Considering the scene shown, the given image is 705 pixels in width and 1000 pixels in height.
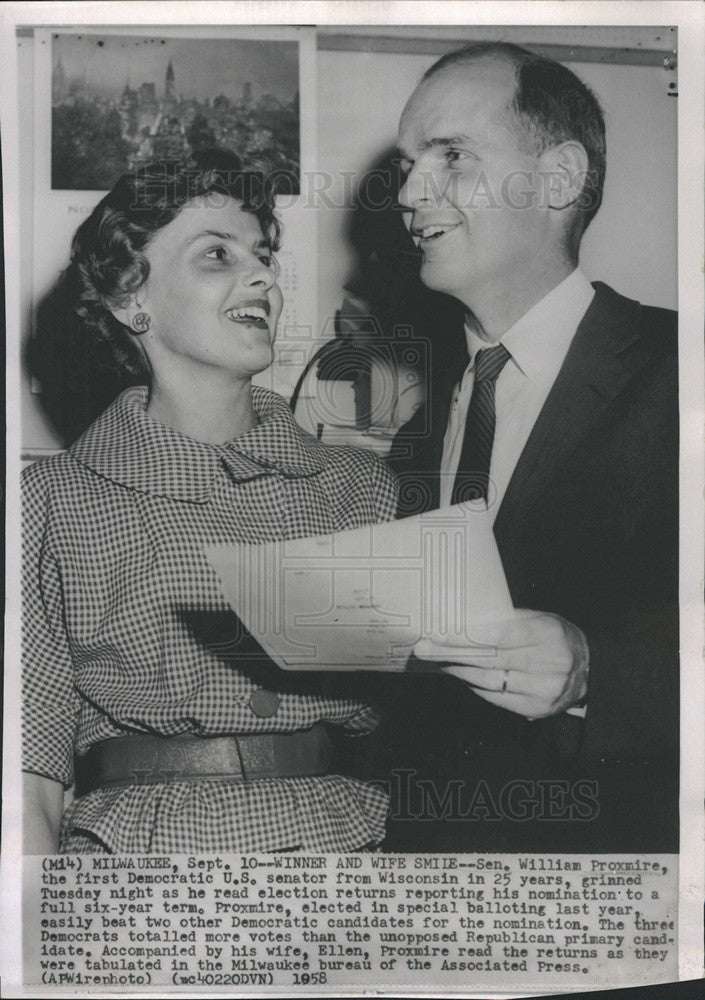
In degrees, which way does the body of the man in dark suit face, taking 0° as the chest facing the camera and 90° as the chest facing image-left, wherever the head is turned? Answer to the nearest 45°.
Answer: approximately 45°

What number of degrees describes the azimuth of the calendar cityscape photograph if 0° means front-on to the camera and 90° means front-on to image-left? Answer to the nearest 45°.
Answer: approximately 0°
